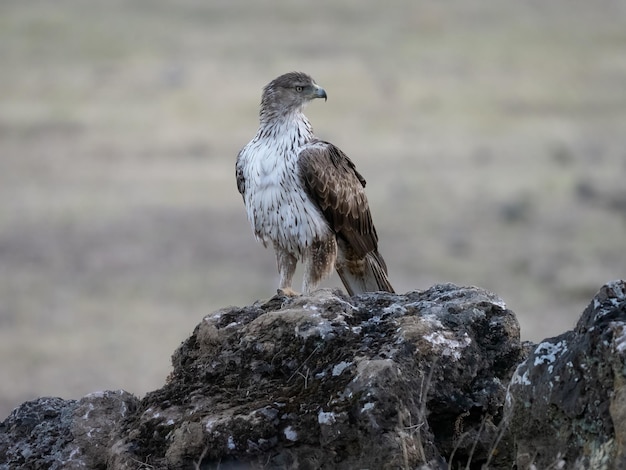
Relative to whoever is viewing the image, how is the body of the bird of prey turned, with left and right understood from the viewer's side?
facing the viewer and to the left of the viewer

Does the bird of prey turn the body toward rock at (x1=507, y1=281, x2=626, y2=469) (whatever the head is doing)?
no

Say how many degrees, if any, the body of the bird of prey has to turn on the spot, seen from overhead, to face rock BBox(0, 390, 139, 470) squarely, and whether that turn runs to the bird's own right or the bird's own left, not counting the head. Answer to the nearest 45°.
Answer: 0° — it already faces it
